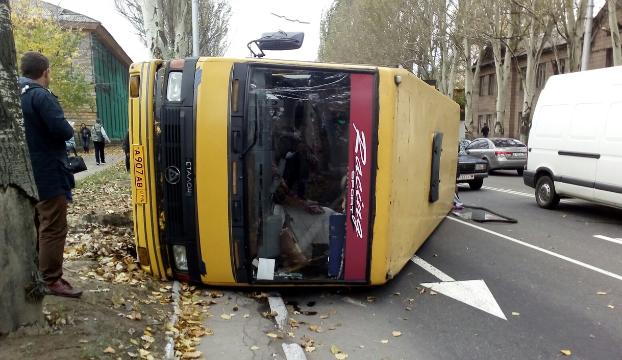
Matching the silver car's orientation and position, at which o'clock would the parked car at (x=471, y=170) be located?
The parked car is roughly at 8 o'clock from the silver car.

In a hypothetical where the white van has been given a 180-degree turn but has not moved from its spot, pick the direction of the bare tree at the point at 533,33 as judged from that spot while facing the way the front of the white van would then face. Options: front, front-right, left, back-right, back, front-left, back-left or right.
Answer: front-right

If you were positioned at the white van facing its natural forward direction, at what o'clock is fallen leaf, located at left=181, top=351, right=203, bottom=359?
The fallen leaf is roughly at 2 o'clock from the white van.

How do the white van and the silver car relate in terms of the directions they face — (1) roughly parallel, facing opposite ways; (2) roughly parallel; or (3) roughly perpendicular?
roughly parallel, facing opposite ways

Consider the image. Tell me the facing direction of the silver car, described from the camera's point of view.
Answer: facing away from the viewer and to the left of the viewer

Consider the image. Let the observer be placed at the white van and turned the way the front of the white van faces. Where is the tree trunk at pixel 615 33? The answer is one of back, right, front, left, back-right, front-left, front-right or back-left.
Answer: back-left

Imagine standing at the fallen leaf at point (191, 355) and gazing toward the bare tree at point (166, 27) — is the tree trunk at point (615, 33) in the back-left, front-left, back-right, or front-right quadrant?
front-right

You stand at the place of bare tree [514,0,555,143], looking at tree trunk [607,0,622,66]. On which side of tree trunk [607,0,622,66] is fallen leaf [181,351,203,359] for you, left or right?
right

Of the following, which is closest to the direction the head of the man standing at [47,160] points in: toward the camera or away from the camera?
away from the camera

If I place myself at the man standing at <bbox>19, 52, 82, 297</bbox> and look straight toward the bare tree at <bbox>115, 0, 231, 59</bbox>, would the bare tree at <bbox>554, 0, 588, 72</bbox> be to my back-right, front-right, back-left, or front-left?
front-right

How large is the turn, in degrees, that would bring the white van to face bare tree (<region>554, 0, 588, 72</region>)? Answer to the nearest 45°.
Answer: approximately 135° to its left
